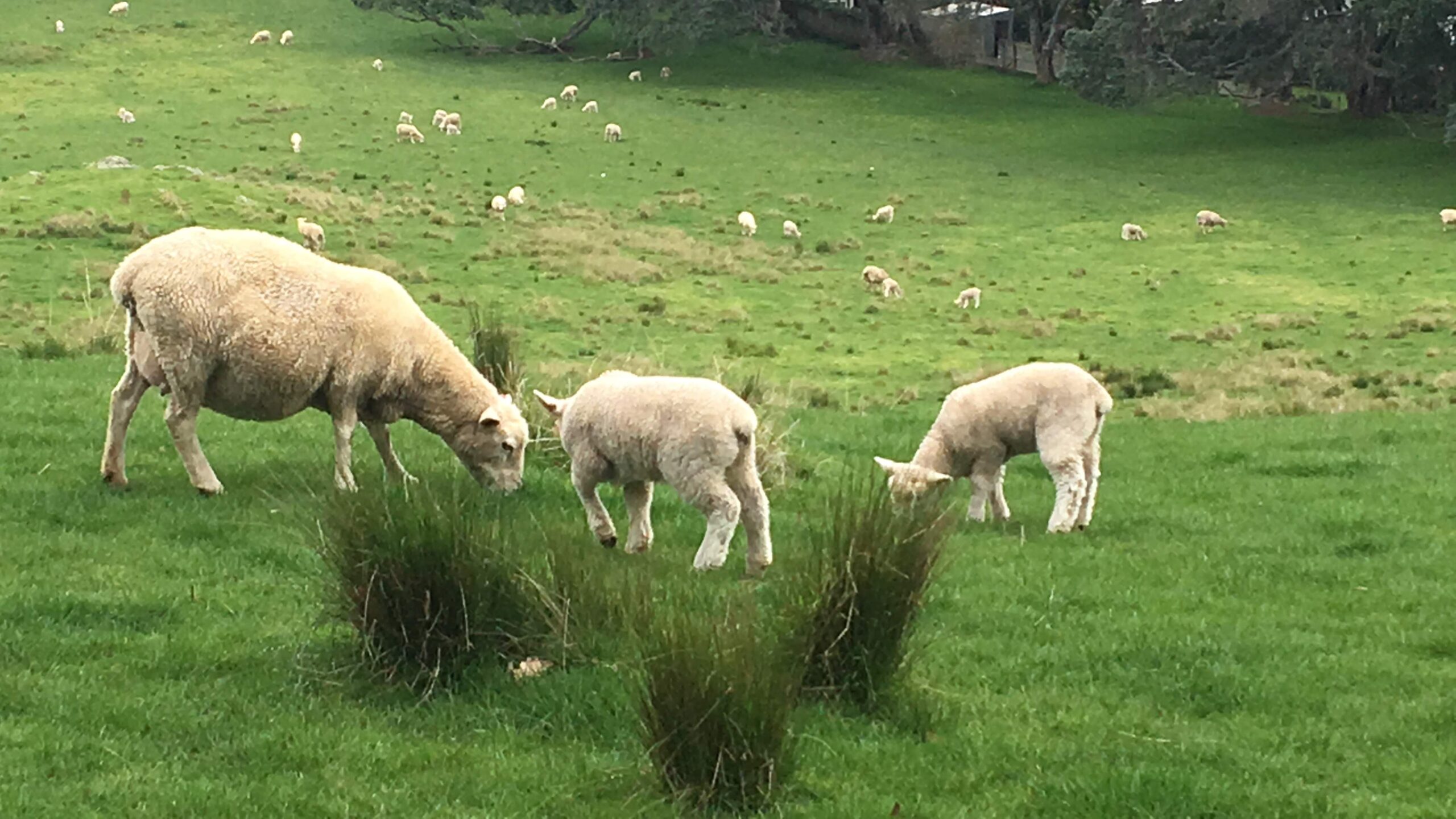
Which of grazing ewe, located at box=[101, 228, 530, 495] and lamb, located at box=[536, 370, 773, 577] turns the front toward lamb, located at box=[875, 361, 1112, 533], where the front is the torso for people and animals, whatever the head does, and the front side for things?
the grazing ewe

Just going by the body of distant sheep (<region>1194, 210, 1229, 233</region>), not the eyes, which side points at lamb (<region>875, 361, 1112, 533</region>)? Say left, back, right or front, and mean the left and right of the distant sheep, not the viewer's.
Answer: right

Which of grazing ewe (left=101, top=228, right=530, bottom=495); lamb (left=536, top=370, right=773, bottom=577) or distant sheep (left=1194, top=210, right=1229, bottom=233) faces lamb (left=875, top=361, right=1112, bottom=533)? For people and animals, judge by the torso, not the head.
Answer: the grazing ewe

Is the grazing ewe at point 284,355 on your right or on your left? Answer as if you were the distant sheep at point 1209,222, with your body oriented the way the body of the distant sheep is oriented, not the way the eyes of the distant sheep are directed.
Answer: on your right

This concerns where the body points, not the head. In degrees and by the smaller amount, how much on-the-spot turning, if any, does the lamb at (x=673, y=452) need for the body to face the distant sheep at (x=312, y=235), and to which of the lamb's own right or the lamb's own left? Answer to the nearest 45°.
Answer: approximately 45° to the lamb's own right

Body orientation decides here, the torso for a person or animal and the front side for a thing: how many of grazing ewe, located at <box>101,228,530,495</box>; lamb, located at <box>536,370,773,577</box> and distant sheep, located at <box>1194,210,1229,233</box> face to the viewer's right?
2

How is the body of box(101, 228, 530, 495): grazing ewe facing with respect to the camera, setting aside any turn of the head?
to the viewer's right

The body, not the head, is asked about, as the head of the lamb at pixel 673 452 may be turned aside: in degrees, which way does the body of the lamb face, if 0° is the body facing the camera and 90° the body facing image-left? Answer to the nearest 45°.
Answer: approximately 135°

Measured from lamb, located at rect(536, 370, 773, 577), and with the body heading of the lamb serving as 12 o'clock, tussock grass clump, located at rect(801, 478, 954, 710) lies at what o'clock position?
The tussock grass clump is roughly at 7 o'clock from the lamb.

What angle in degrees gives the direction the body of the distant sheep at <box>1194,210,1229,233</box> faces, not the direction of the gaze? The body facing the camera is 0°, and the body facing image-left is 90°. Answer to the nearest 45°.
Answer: approximately 270°
